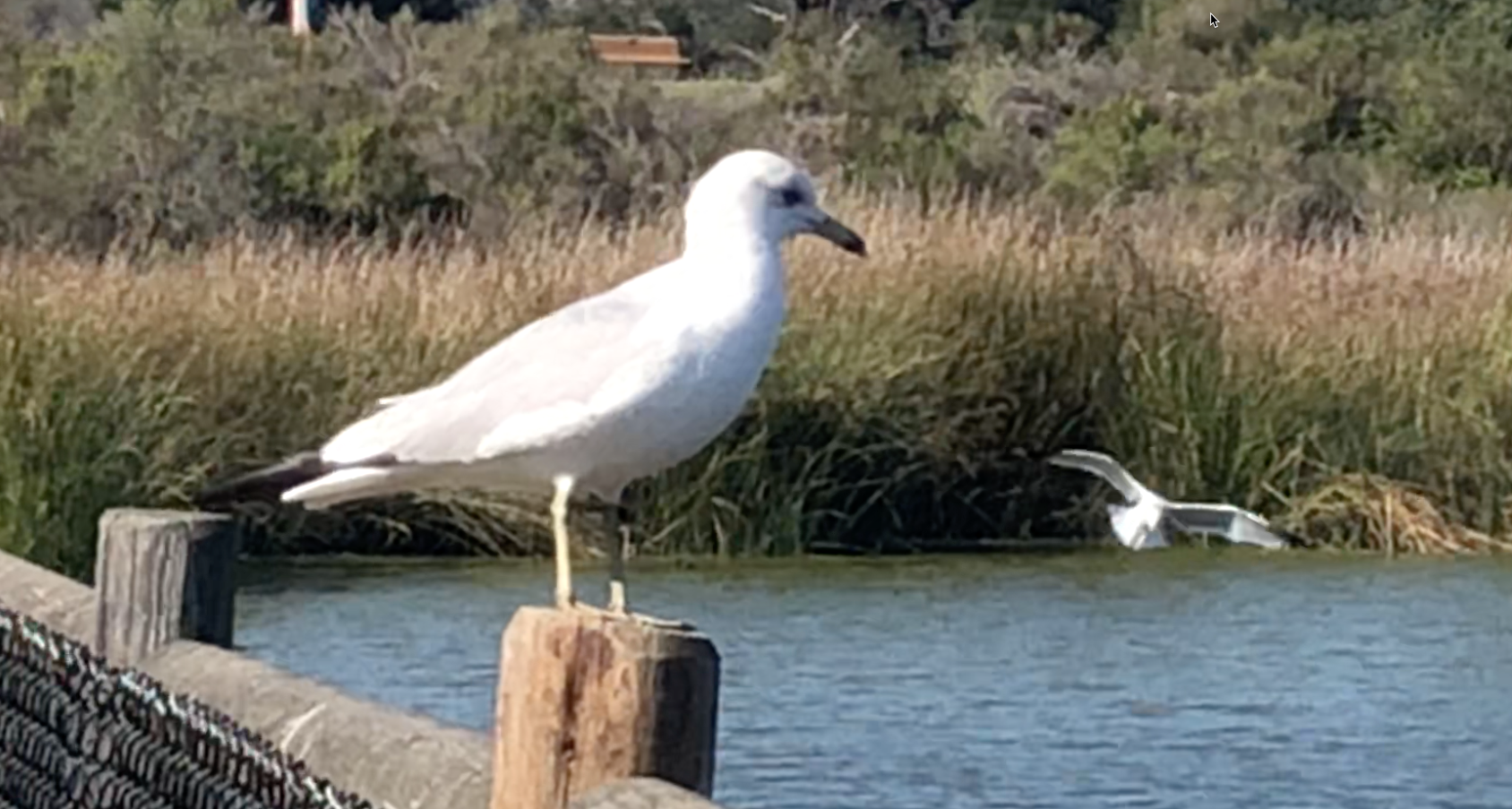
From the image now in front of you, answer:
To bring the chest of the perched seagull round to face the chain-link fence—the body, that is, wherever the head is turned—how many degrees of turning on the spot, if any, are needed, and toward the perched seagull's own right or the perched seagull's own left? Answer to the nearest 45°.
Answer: approximately 135° to the perched seagull's own right

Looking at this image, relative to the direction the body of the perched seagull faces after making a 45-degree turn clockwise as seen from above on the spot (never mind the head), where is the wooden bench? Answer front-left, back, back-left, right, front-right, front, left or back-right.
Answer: back-left

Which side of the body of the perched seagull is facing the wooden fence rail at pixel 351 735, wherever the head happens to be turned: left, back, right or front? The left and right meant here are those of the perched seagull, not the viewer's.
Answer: back

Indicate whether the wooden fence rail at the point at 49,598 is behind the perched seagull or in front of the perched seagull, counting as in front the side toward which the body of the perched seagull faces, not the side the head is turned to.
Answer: behind

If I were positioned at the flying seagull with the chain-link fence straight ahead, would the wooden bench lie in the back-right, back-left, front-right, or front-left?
back-right

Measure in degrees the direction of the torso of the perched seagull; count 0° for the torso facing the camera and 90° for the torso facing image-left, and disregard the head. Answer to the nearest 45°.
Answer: approximately 270°
